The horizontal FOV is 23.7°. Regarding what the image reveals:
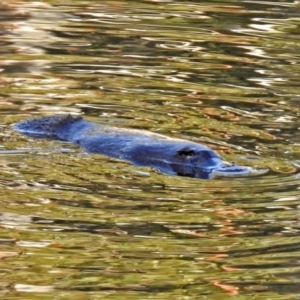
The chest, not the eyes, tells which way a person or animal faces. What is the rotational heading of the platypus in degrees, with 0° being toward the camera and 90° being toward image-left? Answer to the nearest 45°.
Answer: approximately 315°
